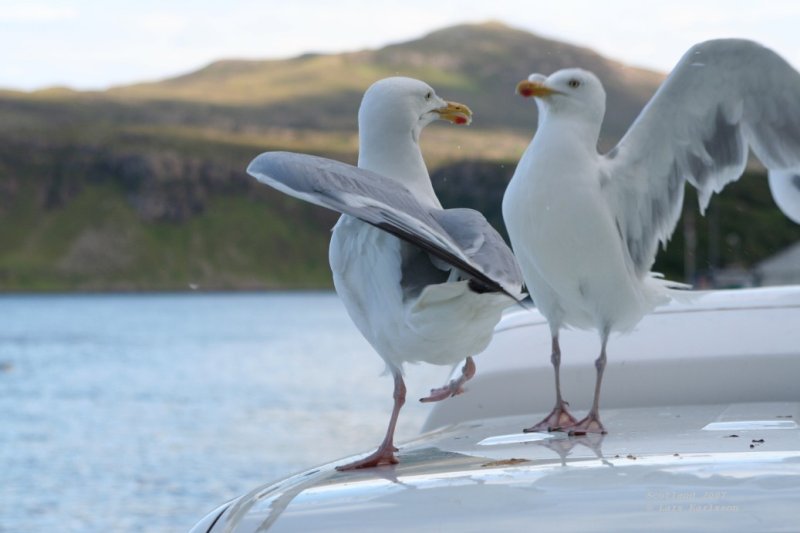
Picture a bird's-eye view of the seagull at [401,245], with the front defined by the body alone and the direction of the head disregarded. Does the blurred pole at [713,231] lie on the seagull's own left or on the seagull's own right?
on the seagull's own right

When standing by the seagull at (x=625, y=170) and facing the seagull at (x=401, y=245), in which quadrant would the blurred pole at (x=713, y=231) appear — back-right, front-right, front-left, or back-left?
back-right

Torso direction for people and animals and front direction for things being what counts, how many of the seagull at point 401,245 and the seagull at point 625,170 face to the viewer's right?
0

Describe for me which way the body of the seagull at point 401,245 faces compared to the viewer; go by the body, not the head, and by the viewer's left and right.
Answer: facing away from the viewer and to the left of the viewer

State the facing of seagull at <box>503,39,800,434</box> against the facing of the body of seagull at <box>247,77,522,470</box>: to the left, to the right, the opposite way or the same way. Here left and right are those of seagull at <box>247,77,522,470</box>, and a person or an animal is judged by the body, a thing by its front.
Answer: to the left

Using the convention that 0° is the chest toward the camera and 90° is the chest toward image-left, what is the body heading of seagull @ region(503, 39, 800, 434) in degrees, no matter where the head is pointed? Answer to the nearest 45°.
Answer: approximately 45°

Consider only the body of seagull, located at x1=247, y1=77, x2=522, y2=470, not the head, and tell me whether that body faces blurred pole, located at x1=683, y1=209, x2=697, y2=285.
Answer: no
